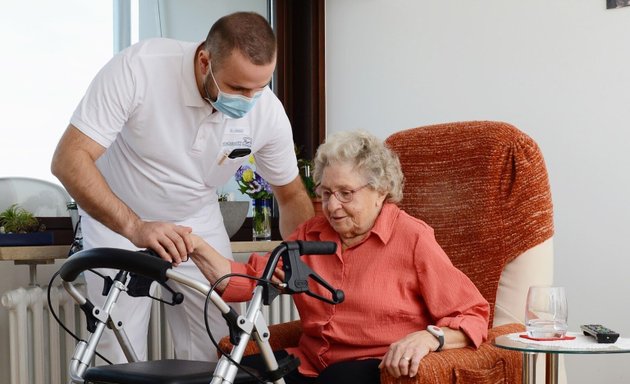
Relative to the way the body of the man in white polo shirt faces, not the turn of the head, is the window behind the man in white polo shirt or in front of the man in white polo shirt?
behind

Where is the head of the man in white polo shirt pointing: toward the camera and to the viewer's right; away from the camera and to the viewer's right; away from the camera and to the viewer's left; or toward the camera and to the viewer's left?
toward the camera and to the viewer's right

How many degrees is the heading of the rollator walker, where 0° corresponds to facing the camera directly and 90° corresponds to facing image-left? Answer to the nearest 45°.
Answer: approximately 45°

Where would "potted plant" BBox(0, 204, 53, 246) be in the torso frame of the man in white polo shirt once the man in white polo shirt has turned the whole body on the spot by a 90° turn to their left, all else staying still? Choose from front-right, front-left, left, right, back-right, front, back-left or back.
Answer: left

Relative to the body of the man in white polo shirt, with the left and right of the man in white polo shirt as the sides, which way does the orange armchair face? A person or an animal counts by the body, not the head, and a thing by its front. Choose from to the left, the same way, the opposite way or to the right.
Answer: to the right

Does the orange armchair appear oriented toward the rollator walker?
yes

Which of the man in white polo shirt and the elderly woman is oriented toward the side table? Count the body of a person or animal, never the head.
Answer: the man in white polo shirt

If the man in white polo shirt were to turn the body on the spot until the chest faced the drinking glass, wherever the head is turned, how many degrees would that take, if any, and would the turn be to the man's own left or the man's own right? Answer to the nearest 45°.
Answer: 0° — they already face it

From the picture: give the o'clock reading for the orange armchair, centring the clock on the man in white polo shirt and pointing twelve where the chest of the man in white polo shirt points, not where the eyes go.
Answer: The orange armchair is roughly at 11 o'clock from the man in white polo shirt.

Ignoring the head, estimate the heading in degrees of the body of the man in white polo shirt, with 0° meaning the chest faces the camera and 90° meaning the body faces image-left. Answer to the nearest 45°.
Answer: approximately 315°

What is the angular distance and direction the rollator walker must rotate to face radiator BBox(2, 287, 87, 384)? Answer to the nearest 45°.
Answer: approximately 90° to its right

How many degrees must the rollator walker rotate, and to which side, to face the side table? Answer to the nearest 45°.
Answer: approximately 135° to its left
